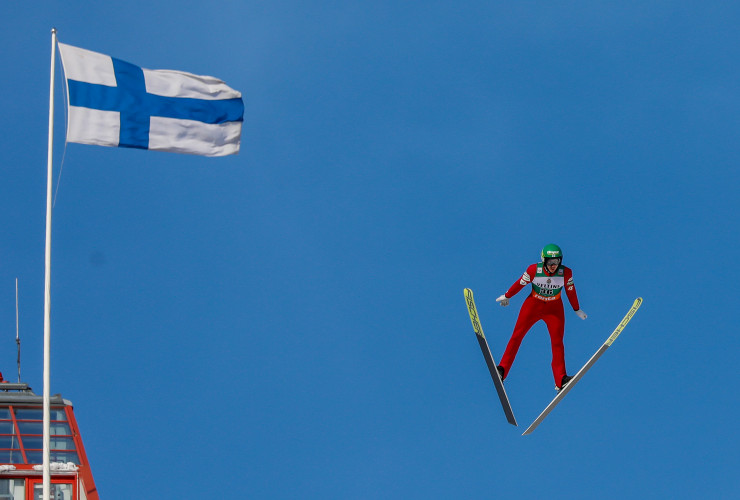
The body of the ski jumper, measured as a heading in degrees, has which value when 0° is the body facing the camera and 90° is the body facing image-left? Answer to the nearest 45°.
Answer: approximately 0°

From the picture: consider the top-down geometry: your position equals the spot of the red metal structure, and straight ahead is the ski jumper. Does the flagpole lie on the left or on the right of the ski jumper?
right

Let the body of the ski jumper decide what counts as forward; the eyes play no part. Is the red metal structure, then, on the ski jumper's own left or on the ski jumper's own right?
on the ski jumper's own right
